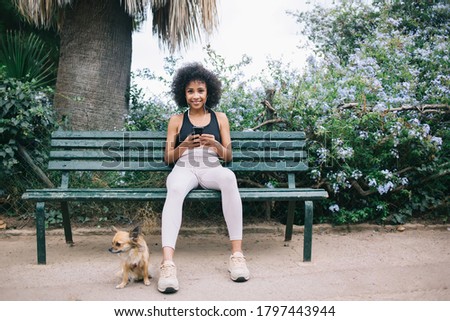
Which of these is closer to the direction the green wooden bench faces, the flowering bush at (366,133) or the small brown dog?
the small brown dog

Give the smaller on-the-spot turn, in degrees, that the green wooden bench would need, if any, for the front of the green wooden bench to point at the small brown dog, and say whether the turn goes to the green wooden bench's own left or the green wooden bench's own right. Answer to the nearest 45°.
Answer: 0° — it already faces it

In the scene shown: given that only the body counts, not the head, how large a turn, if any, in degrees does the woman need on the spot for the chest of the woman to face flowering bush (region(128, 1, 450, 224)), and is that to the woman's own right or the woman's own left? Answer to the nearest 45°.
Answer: approximately 135° to the woman's own left

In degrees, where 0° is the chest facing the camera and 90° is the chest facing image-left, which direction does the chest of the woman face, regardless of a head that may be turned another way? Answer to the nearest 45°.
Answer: approximately 0°
